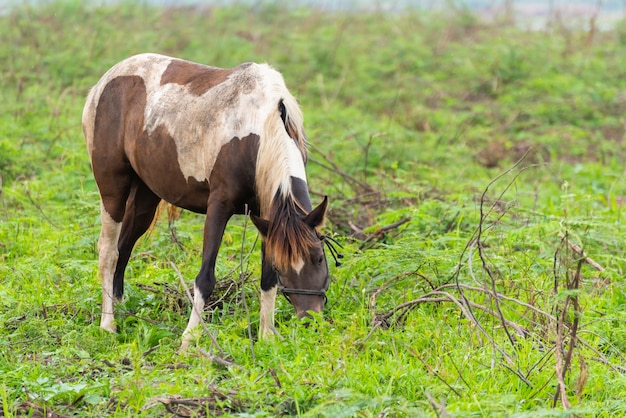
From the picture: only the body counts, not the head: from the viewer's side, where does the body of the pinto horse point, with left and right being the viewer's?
facing the viewer and to the right of the viewer
